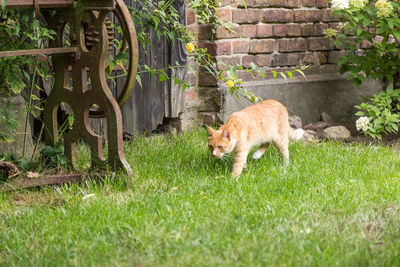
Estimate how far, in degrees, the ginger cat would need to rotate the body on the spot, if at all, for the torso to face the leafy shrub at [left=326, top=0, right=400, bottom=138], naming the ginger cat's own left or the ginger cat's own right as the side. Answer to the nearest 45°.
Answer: approximately 180°

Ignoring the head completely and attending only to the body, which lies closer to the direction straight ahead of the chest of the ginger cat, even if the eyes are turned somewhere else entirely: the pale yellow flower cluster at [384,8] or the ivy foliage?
the ivy foliage

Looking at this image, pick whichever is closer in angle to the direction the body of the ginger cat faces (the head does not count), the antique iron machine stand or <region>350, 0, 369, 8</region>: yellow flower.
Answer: the antique iron machine stand

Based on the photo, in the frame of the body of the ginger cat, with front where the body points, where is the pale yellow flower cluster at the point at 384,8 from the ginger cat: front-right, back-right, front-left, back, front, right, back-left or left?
back

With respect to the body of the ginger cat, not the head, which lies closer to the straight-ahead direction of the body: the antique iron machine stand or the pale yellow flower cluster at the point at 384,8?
the antique iron machine stand

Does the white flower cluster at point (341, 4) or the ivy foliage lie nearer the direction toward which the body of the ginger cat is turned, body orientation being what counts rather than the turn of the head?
the ivy foliage

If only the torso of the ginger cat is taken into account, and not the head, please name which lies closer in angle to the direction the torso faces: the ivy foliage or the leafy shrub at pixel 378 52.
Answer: the ivy foliage

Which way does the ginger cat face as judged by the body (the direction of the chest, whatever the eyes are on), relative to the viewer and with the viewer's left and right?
facing the viewer and to the left of the viewer

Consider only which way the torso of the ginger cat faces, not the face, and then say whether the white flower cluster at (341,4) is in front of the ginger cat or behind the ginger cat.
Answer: behind

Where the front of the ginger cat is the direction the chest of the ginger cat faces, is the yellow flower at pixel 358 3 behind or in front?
behind

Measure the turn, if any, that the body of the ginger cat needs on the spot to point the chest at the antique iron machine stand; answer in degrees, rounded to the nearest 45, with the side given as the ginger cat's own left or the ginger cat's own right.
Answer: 0° — it already faces it

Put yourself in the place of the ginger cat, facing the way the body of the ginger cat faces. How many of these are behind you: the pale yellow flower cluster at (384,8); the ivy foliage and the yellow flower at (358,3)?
2
